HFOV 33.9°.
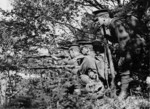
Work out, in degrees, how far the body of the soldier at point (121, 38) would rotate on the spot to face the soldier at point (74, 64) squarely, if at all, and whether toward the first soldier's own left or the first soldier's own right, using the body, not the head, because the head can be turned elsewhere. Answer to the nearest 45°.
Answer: approximately 45° to the first soldier's own right

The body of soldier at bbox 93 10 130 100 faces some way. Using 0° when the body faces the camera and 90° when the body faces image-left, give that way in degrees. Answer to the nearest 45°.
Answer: approximately 90°

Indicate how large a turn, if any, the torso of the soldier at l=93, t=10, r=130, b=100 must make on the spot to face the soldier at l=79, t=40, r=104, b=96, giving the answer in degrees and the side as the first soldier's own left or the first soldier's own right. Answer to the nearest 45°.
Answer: approximately 45° to the first soldier's own right

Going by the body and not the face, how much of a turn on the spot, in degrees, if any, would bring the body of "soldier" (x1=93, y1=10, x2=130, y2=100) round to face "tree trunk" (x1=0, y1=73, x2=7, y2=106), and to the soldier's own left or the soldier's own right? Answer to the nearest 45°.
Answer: approximately 45° to the soldier's own right
